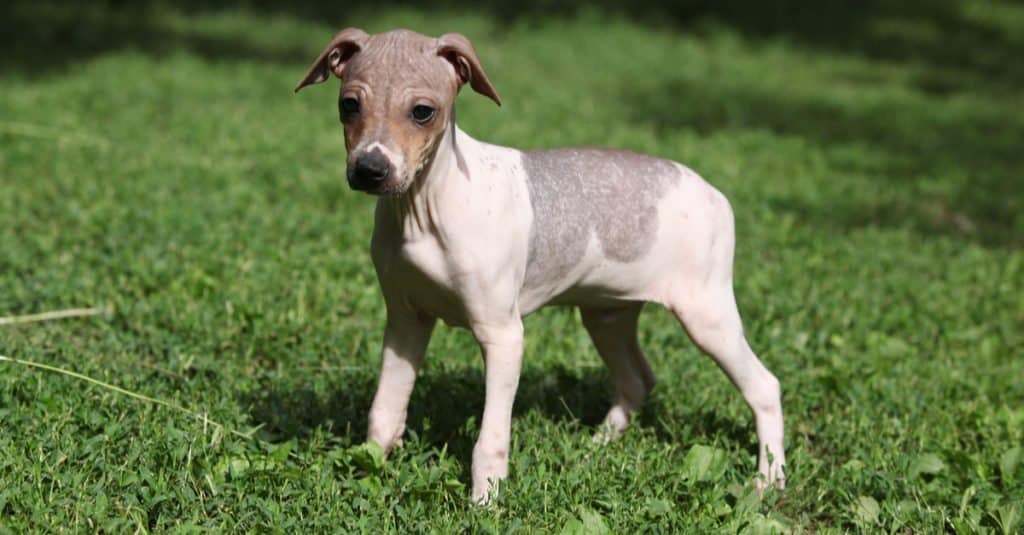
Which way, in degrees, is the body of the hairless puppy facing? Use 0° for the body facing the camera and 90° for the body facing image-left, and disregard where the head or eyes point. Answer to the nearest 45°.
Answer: approximately 45°
